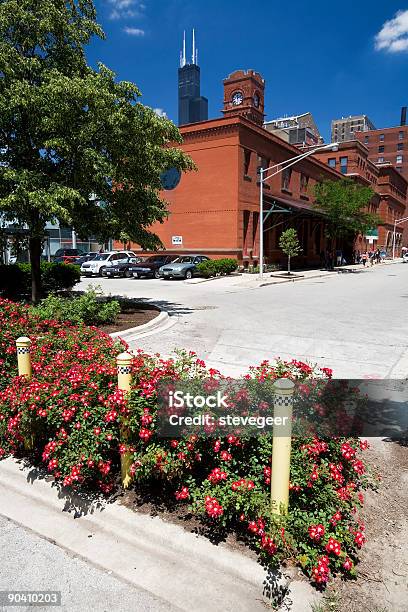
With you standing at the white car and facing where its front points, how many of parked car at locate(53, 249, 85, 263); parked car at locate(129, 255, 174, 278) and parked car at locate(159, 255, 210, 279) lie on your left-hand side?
2

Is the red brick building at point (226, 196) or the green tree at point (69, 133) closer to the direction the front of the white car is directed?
the green tree

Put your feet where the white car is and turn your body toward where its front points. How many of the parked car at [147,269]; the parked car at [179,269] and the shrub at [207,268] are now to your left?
3

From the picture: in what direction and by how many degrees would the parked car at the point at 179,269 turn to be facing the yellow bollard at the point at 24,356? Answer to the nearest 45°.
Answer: approximately 45° to its left

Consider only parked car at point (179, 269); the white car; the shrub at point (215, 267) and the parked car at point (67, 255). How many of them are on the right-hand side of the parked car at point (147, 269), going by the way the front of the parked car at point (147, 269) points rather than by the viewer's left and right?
2

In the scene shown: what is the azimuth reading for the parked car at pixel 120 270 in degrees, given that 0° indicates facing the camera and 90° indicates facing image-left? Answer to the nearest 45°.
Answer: approximately 45°

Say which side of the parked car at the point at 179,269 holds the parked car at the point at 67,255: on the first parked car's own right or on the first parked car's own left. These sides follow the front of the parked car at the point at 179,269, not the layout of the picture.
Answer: on the first parked car's own right

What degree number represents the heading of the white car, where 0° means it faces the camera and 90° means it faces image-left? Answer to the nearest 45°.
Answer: approximately 45°
